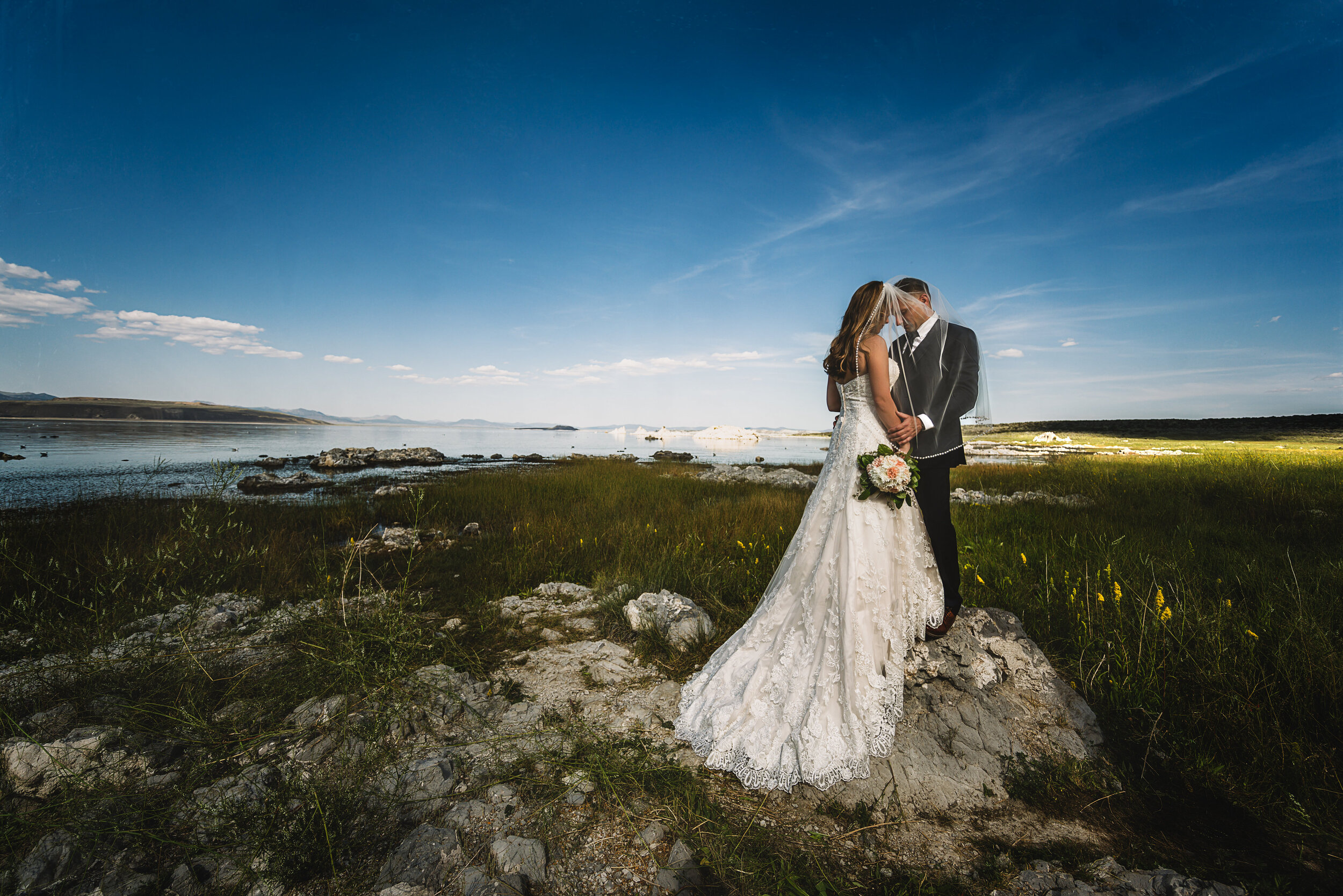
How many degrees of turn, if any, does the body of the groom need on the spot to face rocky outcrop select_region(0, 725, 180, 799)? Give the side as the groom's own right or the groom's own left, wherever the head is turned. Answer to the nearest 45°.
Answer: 0° — they already face it

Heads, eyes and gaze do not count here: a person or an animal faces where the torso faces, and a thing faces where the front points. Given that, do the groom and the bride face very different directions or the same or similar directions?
very different directions

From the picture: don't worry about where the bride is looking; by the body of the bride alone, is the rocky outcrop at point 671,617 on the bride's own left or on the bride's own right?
on the bride's own left

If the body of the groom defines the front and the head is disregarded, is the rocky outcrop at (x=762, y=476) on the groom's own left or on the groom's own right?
on the groom's own right

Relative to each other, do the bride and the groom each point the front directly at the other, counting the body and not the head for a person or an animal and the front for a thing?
yes

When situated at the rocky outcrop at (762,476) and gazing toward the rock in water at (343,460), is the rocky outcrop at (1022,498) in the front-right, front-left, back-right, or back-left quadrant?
back-left

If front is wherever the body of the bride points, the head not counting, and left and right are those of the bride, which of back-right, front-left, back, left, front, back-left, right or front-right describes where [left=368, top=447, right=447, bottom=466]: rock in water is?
left

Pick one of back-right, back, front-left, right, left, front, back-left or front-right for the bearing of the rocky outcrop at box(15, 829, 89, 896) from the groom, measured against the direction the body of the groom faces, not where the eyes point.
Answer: front

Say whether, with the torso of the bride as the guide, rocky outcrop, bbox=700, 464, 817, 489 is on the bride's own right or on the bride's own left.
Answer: on the bride's own left

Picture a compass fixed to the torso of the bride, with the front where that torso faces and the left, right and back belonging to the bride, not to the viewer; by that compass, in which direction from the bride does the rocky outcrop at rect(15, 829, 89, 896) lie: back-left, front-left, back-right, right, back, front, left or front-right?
back

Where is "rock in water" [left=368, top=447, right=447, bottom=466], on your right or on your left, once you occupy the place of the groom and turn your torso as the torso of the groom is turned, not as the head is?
on your right

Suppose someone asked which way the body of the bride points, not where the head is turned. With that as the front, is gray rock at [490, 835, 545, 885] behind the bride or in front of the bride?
behind

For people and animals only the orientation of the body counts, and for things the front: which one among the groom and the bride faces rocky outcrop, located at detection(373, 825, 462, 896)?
the groom

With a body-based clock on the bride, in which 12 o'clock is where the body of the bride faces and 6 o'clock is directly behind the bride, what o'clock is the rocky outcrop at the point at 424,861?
The rocky outcrop is roughly at 6 o'clock from the bride.

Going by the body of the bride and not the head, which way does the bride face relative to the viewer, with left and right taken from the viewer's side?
facing away from the viewer and to the right of the viewer
